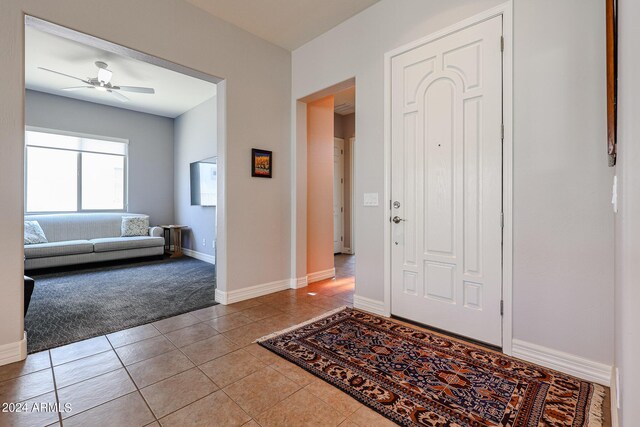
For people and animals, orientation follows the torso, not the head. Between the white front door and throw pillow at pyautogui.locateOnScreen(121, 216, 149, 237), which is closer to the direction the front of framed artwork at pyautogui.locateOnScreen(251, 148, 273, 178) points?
the white front door

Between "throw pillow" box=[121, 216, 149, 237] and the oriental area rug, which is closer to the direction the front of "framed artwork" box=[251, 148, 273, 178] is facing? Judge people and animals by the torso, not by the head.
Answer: the oriental area rug

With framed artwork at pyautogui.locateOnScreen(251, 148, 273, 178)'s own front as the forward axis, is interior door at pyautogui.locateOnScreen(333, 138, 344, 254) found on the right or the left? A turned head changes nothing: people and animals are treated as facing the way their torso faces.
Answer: on its left

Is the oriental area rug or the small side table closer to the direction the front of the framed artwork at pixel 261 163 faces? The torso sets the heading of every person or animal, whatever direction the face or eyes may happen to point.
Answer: the oriental area rug

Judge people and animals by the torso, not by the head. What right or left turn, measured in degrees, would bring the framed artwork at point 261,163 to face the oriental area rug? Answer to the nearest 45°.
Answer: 0° — it already faces it

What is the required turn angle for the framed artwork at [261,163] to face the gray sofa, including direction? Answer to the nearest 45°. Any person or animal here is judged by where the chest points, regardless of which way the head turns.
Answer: approximately 180°

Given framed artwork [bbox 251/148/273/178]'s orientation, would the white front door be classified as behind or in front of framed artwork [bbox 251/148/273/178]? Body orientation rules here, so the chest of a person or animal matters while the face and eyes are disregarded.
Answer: in front

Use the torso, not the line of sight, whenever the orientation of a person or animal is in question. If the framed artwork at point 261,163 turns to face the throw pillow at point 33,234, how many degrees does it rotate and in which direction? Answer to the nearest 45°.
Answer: approximately 180°

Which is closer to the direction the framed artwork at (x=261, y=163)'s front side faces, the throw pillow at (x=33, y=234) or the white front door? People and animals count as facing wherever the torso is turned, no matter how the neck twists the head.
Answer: the white front door

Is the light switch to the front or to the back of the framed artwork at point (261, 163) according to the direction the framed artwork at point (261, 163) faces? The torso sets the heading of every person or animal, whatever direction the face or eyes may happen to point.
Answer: to the front

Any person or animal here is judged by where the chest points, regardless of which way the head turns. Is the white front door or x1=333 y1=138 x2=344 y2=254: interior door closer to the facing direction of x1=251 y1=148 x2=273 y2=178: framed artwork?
the white front door

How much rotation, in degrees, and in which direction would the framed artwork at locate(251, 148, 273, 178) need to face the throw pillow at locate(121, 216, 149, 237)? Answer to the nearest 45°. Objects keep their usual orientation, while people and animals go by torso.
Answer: approximately 180°

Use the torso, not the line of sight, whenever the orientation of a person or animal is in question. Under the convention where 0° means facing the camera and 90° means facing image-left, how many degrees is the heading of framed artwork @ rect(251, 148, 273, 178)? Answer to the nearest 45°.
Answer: approximately 315°
